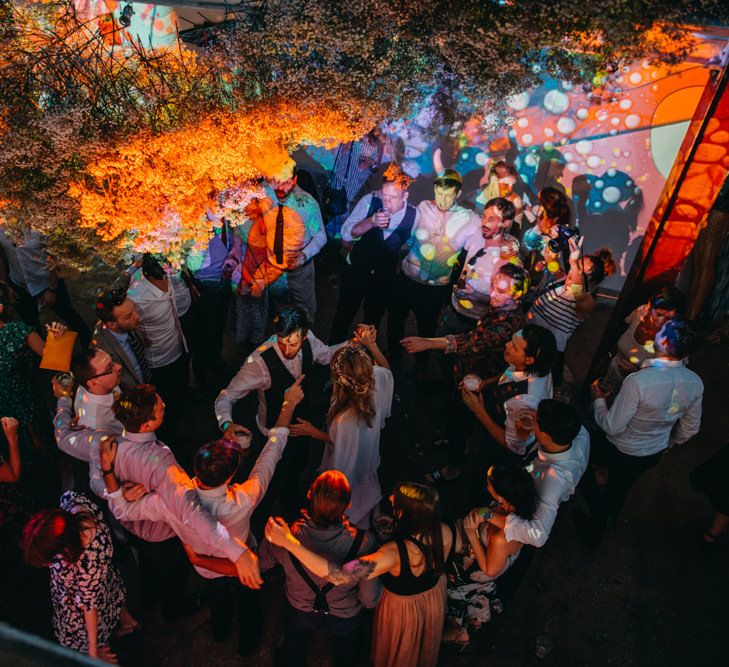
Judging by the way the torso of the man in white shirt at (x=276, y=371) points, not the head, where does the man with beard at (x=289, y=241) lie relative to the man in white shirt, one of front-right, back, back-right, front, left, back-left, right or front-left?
back-left

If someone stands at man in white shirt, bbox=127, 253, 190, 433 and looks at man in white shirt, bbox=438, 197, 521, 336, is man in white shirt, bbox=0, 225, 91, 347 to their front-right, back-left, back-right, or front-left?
back-left

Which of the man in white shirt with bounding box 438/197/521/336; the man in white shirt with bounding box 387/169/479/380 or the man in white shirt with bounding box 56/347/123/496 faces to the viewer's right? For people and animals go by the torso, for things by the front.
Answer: the man in white shirt with bounding box 56/347/123/496

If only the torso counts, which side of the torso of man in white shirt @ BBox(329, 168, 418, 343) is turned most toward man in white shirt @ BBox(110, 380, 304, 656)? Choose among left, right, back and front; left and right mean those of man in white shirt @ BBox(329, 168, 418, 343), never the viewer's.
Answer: front

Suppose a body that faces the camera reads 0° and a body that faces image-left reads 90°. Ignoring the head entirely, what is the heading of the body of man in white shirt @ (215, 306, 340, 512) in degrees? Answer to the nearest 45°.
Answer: approximately 315°

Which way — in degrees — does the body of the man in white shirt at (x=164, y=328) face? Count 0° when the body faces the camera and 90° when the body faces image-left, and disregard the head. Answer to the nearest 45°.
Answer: approximately 315°
